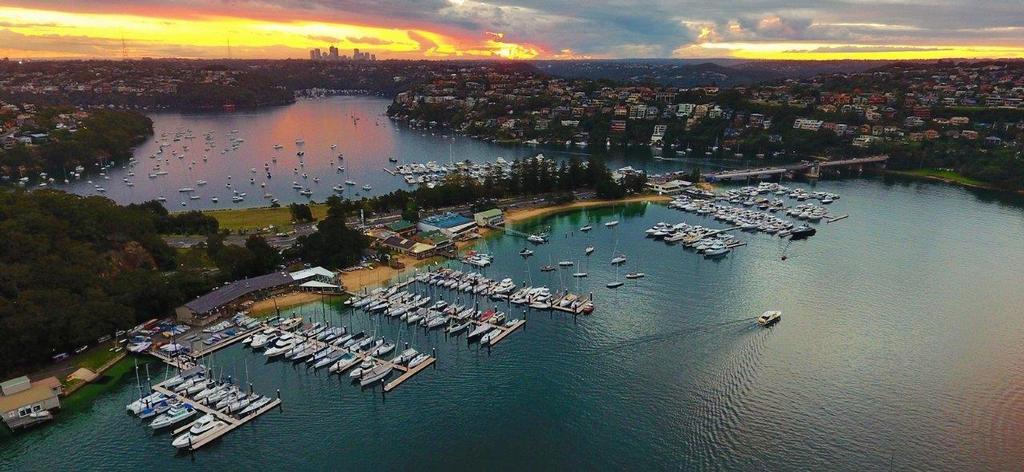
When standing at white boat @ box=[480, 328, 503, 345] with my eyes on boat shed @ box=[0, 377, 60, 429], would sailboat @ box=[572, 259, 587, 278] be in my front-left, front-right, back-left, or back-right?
back-right

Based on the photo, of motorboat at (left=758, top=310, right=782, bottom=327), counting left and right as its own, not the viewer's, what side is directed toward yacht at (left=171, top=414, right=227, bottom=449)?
back

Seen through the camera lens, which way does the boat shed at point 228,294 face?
facing the viewer and to the right of the viewer

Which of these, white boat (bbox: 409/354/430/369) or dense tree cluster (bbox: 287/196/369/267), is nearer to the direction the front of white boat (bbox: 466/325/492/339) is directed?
the white boat

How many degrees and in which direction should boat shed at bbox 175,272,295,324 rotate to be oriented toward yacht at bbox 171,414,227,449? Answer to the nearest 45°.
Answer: approximately 45° to its right

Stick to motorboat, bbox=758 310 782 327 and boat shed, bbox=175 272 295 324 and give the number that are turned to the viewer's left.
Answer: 0

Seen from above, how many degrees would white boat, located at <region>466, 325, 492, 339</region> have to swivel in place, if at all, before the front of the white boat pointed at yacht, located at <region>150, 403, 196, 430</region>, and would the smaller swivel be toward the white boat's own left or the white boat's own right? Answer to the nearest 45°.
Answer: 0° — it already faces it

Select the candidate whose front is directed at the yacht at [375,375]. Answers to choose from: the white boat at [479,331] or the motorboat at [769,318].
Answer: the white boat

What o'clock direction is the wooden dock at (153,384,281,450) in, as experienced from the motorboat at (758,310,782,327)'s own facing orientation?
The wooden dock is roughly at 6 o'clock from the motorboat.

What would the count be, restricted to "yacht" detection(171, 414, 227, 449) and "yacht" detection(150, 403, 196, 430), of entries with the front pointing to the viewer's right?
0

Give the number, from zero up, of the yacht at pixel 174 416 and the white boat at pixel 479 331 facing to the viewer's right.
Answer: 0

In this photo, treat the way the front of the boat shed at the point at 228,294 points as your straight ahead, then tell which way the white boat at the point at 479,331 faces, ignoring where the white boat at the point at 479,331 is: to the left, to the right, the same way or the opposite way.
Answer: to the right

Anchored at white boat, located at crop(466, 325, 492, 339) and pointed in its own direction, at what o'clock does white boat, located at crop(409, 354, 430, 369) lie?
white boat, located at crop(409, 354, 430, 369) is roughly at 12 o'clock from white boat, located at crop(466, 325, 492, 339).

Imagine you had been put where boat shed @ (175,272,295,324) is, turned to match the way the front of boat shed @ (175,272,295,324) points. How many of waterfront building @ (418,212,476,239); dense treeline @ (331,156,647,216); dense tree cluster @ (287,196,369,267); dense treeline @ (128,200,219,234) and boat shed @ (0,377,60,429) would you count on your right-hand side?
1
